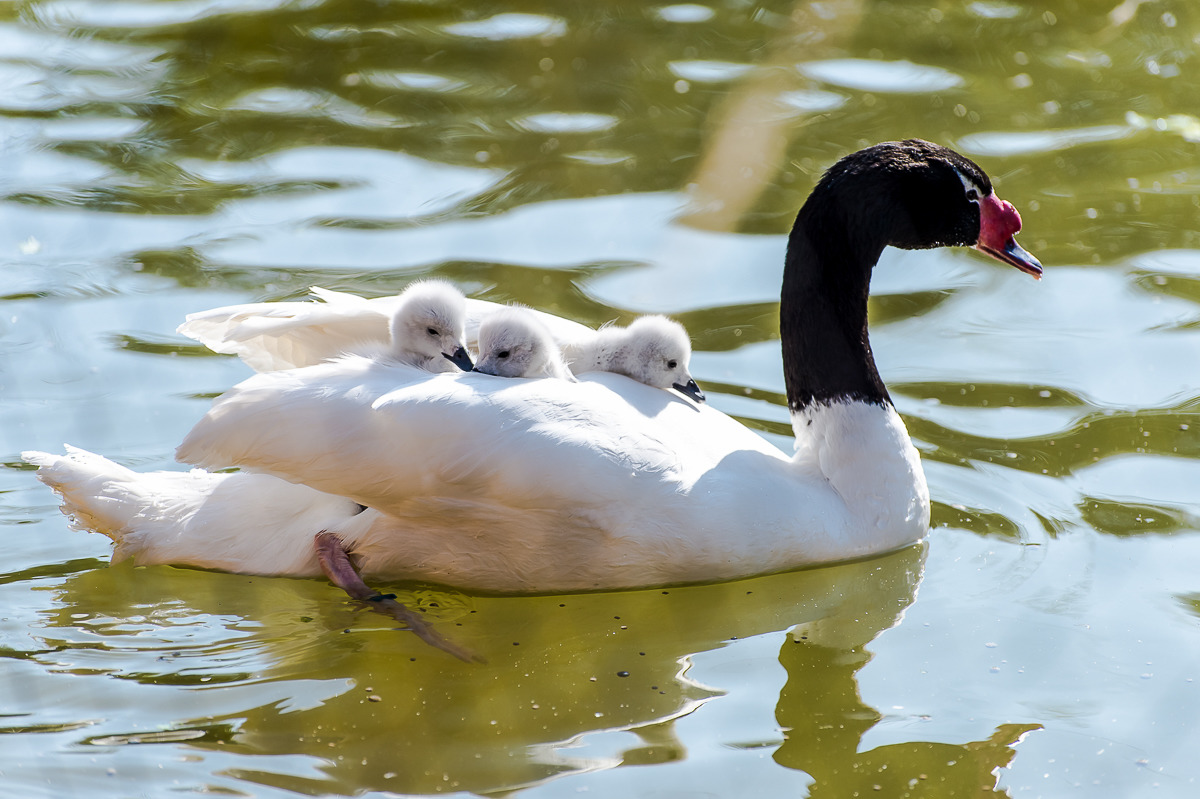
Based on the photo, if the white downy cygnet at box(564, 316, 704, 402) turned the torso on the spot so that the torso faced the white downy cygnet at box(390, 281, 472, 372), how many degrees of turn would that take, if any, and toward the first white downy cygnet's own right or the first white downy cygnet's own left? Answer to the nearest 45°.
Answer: approximately 180°

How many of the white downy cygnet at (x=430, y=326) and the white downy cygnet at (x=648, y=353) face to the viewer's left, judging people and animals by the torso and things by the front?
0

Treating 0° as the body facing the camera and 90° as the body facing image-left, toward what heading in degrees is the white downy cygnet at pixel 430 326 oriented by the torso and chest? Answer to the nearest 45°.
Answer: approximately 315°

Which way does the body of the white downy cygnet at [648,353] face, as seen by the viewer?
to the viewer's right

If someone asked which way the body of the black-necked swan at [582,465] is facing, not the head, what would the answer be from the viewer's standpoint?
to the viewer's right

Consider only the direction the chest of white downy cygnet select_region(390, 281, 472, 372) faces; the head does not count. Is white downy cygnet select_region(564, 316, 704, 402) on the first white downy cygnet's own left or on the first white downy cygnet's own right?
on the first white downy cygnet's own left
